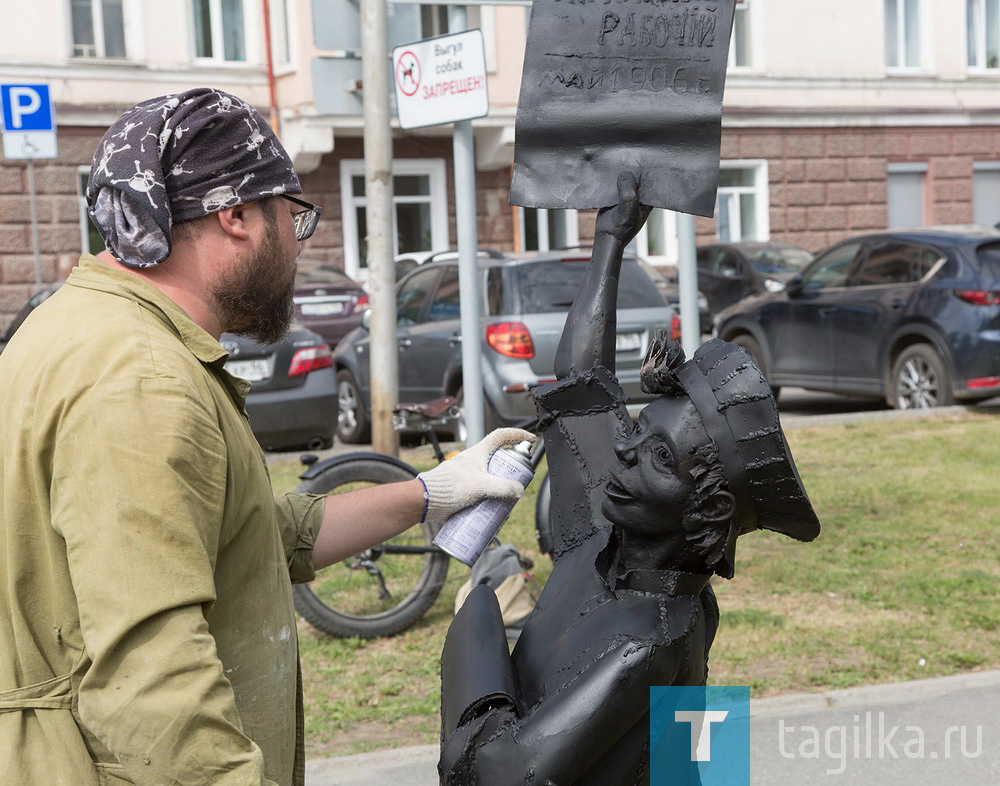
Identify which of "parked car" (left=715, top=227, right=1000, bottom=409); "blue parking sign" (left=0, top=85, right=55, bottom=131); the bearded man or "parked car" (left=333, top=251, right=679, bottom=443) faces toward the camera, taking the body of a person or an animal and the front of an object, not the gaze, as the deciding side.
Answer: the blue parking sign

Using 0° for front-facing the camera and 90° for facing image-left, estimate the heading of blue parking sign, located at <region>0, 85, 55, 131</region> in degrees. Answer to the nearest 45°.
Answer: approximately 0°

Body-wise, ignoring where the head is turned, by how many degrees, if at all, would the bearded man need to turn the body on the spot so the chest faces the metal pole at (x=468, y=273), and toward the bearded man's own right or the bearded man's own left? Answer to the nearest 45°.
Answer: approximately 90° to the bearded man's own left

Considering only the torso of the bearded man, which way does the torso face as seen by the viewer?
to the viewer's right

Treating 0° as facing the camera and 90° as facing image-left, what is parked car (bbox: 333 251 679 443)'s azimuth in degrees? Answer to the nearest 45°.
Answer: approximately 135°

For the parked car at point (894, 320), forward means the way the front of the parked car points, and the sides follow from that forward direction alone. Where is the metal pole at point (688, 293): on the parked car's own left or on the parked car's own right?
on the parked car's own left

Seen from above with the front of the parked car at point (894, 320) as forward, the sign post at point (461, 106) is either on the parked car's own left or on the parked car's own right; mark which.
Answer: on the parked car's own left

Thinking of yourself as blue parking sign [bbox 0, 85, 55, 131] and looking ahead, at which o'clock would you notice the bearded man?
The bearded man is roughly at 12 o'clock from the blue parking sign.

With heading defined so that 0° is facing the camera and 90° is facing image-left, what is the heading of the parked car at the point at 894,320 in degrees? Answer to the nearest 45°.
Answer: approximately 135°

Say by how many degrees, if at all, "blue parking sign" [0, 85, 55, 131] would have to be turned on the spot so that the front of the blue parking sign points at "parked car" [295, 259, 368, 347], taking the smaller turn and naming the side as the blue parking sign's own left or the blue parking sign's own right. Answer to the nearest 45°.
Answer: approximately 135° to the blue parking sign's own left

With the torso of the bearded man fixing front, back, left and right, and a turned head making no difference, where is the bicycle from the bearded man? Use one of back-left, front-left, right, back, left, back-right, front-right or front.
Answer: left

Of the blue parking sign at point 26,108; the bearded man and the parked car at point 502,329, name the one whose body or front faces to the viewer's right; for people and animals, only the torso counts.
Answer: the bearded man

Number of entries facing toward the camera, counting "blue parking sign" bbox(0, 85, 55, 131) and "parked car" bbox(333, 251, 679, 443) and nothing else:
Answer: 1
